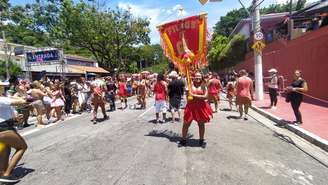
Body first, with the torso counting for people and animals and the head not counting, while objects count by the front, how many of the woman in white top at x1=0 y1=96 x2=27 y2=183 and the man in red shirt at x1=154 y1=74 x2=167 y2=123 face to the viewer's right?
1

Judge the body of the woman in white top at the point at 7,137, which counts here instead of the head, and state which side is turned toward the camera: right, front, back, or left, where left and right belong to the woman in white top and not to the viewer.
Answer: right
